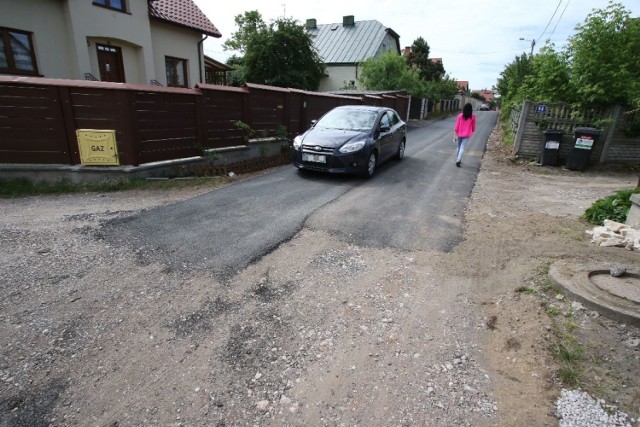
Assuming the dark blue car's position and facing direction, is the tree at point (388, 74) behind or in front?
behind

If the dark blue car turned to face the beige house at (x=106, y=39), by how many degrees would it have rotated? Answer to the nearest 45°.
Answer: approximately 90° to its right

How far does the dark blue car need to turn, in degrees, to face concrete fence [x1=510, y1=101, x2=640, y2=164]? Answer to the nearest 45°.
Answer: approximately 135° to its left

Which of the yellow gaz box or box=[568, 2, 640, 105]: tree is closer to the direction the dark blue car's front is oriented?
the yellow gaz box

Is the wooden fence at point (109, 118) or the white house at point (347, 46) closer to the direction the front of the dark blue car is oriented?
the wooden fence

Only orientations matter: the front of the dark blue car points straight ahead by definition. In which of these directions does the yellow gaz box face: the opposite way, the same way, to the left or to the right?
to the left

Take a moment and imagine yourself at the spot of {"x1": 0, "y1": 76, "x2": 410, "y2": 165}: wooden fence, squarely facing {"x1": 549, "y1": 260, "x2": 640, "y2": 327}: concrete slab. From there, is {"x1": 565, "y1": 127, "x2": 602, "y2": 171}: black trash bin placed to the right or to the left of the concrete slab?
left

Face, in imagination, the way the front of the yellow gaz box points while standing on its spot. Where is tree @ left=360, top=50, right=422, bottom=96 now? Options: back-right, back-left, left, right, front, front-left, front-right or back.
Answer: back-left

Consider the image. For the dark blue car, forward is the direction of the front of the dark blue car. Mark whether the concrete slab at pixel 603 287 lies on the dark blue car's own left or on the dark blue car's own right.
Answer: on the dark blue car's own left

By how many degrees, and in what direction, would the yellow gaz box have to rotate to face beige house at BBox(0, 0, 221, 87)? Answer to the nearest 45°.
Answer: approximately 180°

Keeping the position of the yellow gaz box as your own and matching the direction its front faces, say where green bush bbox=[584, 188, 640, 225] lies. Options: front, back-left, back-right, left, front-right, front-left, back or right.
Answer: front-left

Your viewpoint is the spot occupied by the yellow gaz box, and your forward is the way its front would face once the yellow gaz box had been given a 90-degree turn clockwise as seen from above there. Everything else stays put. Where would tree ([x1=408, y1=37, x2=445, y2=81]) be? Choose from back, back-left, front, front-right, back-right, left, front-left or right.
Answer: back-right
